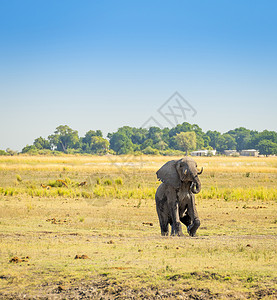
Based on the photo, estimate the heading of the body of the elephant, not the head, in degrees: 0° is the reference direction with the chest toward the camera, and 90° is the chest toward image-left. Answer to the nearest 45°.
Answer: approximately 315°
